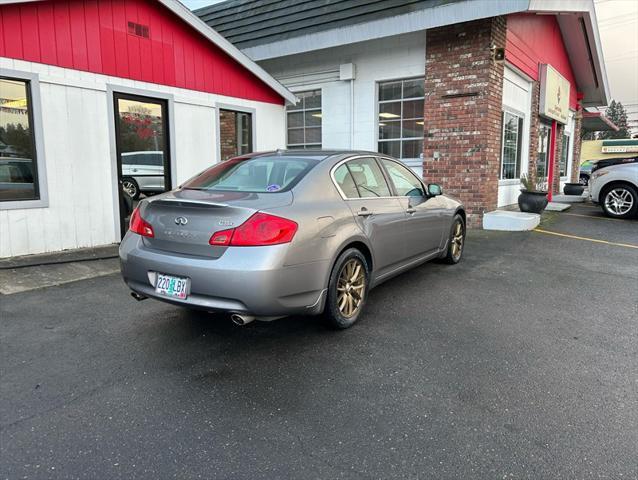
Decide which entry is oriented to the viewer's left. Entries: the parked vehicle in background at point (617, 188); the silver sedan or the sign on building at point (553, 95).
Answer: the parked vehicle in background

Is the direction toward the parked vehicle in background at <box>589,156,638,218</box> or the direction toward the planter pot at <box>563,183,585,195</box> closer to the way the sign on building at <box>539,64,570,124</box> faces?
the parked vehicle in background

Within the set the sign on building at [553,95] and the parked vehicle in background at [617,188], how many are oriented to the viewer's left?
1

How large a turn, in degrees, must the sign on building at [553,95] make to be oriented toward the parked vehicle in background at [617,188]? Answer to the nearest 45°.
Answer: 0° — it already faces it

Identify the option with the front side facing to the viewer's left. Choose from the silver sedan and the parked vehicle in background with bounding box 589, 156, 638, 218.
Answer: the parked vehicle in background

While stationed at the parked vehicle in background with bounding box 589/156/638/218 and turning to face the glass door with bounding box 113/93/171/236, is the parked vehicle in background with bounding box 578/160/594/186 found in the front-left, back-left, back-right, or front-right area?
back-right

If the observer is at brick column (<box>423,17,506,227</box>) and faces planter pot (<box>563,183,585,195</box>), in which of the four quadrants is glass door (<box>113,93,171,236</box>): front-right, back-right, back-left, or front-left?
back-left

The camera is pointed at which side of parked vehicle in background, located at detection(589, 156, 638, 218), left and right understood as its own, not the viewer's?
left

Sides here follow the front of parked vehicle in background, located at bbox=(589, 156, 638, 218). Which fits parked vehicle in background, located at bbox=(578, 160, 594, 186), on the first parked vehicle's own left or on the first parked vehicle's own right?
on the first parked vehicle's own right

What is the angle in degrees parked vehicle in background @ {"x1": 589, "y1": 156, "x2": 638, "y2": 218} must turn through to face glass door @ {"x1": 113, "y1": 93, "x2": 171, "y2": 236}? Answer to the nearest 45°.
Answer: approximately 45° to its left

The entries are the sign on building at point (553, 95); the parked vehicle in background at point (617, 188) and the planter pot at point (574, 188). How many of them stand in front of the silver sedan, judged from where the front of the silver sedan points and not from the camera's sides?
3

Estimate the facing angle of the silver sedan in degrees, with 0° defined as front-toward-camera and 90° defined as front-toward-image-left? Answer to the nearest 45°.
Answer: approximately 225°

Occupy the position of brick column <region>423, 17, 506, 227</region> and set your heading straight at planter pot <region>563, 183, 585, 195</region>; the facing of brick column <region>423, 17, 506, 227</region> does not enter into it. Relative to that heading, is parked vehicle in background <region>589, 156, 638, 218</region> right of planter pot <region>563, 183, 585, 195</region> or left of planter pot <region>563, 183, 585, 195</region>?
right
